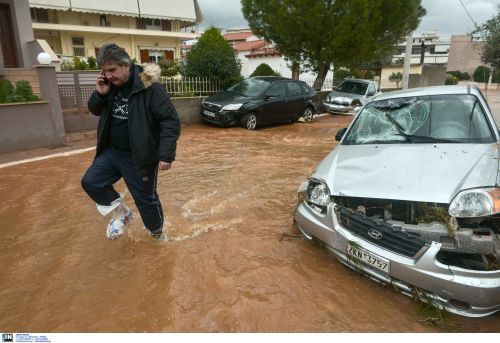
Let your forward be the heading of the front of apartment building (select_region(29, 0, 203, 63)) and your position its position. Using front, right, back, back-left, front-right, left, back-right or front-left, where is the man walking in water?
front

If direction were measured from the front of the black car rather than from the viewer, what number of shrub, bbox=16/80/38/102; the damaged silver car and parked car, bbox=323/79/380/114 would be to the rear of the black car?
1

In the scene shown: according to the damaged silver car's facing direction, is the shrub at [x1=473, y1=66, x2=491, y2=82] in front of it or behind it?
behind

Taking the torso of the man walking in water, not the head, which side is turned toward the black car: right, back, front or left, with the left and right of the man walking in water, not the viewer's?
back

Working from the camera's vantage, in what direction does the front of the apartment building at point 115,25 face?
facing the viewer

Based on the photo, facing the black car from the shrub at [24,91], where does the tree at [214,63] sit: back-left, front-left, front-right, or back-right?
front-left

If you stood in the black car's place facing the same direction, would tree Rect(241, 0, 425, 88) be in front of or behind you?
behind

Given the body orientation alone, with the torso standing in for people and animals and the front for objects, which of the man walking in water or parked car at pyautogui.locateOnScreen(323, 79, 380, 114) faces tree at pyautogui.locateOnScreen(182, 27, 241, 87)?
the parked car

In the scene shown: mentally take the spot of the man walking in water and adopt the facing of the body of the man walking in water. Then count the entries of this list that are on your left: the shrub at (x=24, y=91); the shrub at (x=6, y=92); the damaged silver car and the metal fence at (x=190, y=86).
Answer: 1

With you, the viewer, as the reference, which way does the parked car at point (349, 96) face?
facing the viewer and to the left of the viewer

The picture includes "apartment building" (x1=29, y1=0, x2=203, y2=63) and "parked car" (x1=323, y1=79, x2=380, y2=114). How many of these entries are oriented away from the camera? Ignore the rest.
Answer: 0

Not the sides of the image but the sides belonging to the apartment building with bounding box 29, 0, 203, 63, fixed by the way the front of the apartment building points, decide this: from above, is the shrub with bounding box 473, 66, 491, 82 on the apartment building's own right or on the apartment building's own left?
on the apartment building's own left

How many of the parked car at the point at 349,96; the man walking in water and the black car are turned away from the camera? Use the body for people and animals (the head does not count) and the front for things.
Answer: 0

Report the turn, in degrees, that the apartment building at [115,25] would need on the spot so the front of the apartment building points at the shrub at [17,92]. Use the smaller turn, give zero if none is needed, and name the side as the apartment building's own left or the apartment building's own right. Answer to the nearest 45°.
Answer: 0° — it already faces it

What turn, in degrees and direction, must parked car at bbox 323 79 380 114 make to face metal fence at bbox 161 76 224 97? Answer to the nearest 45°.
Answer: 0° — it already faces it
